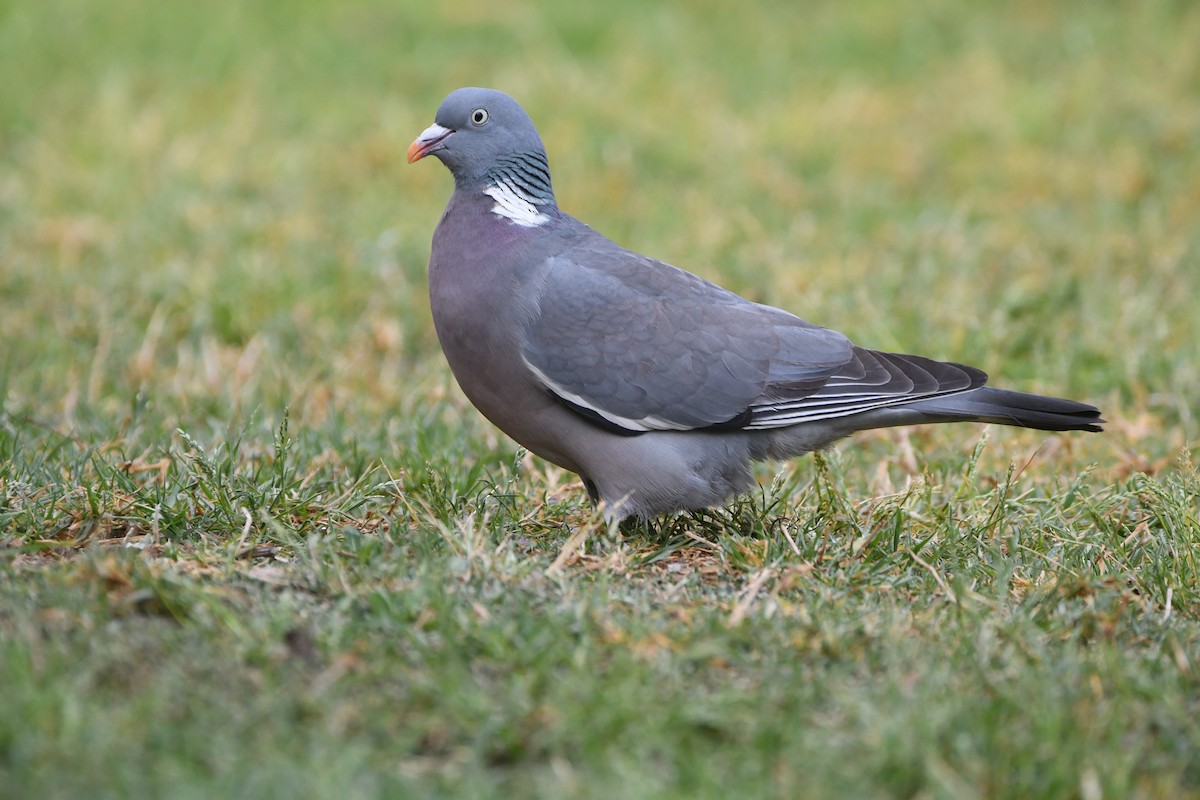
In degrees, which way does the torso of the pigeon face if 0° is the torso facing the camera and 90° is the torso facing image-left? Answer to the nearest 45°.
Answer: approximately 90°
